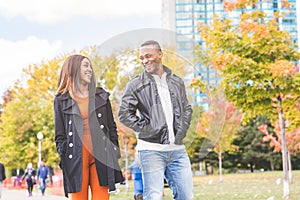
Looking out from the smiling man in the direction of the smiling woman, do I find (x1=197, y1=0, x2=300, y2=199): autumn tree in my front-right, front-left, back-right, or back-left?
back-right

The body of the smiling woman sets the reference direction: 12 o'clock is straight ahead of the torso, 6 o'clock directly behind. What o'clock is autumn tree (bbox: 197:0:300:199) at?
The autumn tree is roughly at 7 o'clock from the smiling woman.

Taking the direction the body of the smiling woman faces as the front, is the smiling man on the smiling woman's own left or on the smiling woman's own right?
on the smiling woman's own left

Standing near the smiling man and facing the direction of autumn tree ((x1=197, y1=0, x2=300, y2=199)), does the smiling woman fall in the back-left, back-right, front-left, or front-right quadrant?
back-left

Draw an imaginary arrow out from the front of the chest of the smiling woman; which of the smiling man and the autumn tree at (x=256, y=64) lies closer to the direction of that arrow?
the smiling man

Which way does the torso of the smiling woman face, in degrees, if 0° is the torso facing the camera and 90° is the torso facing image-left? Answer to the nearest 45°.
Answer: approximately 0°
